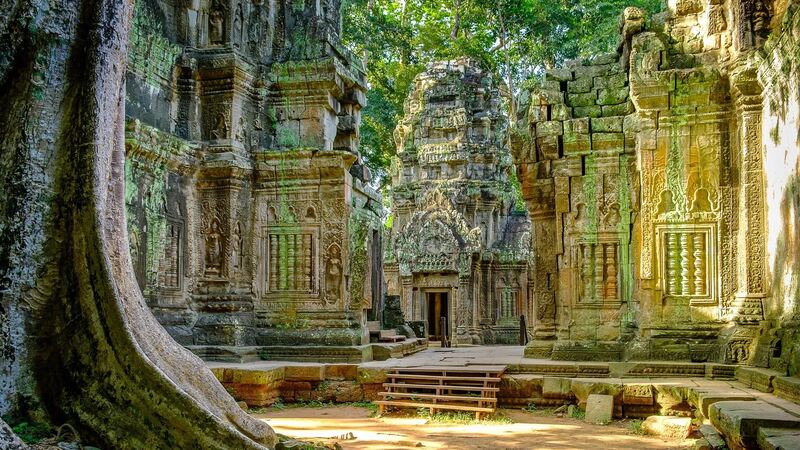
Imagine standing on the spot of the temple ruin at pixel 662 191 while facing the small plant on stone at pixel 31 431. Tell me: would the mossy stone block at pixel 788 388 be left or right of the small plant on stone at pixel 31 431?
left

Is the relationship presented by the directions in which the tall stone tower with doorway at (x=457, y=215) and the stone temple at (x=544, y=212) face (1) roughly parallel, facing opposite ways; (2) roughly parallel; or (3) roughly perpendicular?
roughly parallel

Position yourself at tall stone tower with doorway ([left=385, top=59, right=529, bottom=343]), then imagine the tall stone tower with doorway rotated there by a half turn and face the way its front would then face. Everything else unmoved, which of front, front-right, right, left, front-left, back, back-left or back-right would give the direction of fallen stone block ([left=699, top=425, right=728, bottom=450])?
back

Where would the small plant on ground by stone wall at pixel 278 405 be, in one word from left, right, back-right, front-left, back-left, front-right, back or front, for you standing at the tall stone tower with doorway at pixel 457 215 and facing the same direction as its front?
front

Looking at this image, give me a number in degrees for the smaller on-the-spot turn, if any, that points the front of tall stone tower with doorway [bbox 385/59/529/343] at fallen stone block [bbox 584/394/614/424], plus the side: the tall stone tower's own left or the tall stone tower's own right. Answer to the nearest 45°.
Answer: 0° — it already faces it

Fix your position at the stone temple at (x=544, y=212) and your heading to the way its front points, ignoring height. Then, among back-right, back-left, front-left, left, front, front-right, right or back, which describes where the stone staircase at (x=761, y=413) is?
front

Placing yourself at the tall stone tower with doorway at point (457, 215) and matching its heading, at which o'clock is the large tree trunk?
The large tree trunk is roughly at 12 o'clock from the tall stone tower with doorway.

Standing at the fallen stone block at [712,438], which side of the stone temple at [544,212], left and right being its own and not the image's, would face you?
front

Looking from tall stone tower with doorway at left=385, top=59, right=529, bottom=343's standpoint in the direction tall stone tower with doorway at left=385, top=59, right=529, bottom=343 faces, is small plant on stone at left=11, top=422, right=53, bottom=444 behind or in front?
in front

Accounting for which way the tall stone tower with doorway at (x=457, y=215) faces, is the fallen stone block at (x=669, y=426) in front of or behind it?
in front

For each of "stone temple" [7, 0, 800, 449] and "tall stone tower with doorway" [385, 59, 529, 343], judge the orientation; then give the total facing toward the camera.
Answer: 2

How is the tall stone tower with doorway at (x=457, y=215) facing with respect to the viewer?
toward the camera
